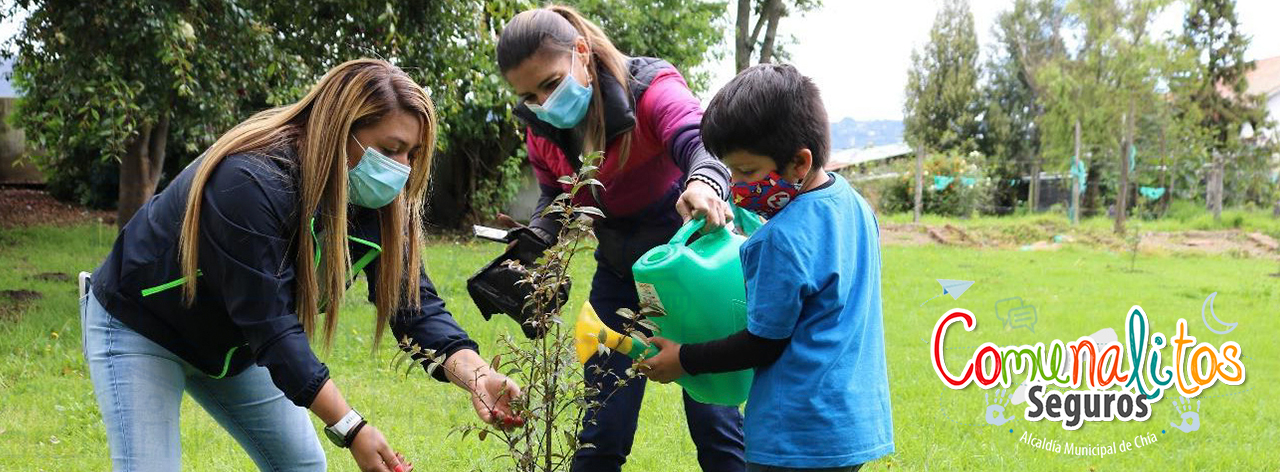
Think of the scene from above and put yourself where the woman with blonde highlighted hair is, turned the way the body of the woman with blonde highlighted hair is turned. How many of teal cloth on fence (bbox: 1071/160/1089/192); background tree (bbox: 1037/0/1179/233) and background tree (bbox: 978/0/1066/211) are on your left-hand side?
3

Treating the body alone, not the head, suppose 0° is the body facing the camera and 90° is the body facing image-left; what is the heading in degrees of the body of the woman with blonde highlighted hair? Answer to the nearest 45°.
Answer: approximately 315°

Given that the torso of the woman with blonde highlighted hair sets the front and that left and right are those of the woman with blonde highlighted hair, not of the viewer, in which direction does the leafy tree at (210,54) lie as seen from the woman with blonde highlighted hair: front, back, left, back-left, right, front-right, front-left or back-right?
back-left

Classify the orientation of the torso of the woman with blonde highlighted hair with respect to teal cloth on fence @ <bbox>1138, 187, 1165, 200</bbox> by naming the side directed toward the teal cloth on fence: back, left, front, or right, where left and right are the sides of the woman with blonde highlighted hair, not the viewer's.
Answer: left

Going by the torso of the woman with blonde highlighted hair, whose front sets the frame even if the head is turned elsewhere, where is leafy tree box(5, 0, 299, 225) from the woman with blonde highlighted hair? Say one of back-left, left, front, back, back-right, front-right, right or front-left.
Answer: back-left

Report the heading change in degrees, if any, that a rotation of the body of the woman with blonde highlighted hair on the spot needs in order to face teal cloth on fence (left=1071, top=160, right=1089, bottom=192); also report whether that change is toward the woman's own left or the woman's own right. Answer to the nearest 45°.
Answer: approximately 90° to the woman's own left

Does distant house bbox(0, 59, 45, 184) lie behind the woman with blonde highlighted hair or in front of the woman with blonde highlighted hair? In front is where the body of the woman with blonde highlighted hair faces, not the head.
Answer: behind

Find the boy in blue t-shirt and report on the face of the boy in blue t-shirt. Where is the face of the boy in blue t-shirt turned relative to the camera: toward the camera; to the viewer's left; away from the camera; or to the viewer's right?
to the viewer's left
